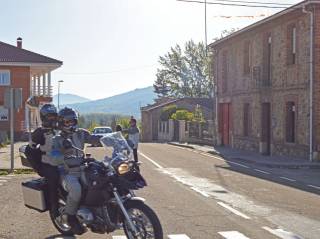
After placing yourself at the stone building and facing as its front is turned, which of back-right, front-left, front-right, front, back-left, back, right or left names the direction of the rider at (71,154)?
front-left

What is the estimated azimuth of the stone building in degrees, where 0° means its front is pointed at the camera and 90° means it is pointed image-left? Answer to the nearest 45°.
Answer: approximately 45°

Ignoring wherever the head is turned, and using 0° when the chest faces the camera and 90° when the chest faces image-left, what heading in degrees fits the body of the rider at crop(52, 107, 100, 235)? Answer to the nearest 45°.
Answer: approximately 315°

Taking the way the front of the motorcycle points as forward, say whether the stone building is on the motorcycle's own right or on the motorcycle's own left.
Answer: on the motorcycle's own left

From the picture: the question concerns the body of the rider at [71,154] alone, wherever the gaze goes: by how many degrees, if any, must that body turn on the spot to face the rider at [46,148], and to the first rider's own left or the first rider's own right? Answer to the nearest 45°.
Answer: approximately 180°

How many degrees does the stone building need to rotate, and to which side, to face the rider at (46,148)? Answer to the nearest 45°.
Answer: approximately 45° to its left

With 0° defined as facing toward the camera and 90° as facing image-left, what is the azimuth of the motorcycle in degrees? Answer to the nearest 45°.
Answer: approximately 315°

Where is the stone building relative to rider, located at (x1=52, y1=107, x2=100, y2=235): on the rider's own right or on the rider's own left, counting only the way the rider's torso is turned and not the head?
on the rider's own left
